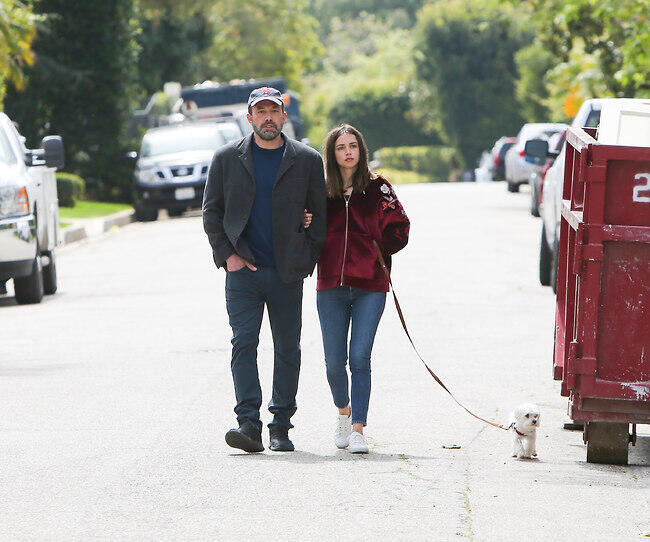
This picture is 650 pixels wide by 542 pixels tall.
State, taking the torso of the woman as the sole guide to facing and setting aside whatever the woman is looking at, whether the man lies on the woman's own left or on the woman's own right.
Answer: on the woman's own right

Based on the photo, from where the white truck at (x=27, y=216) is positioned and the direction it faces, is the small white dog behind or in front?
in front

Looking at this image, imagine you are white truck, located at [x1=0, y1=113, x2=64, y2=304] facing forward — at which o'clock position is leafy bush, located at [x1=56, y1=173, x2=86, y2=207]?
The leafy bush is roughly at 6 o'clock from the white truck.

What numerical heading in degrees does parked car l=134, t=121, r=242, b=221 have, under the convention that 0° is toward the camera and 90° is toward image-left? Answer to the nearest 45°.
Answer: approximately 0°

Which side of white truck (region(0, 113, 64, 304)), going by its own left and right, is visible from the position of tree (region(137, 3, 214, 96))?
back
